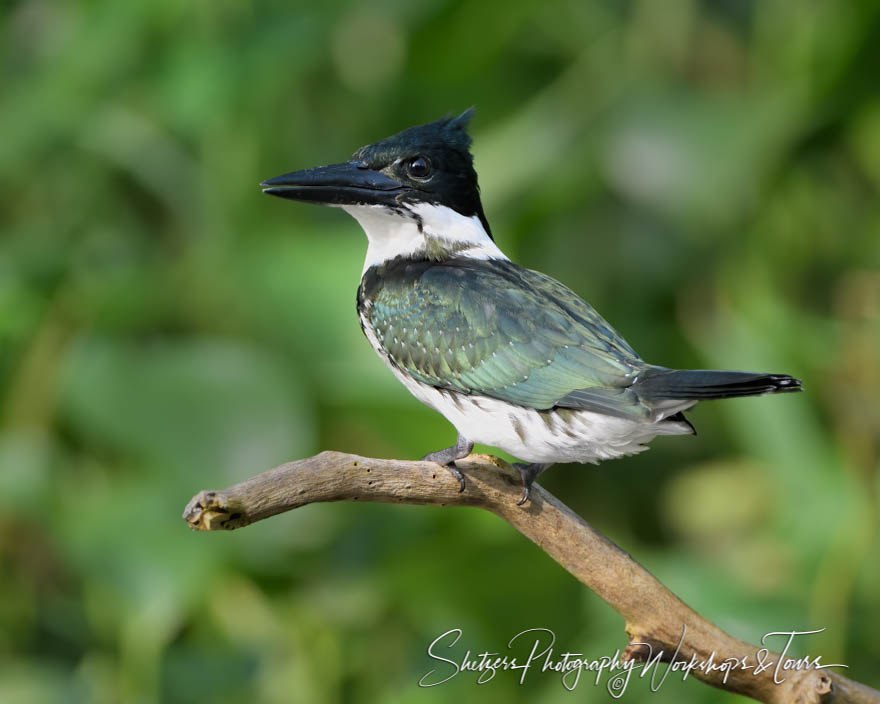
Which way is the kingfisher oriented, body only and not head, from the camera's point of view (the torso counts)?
to the viewer's left
